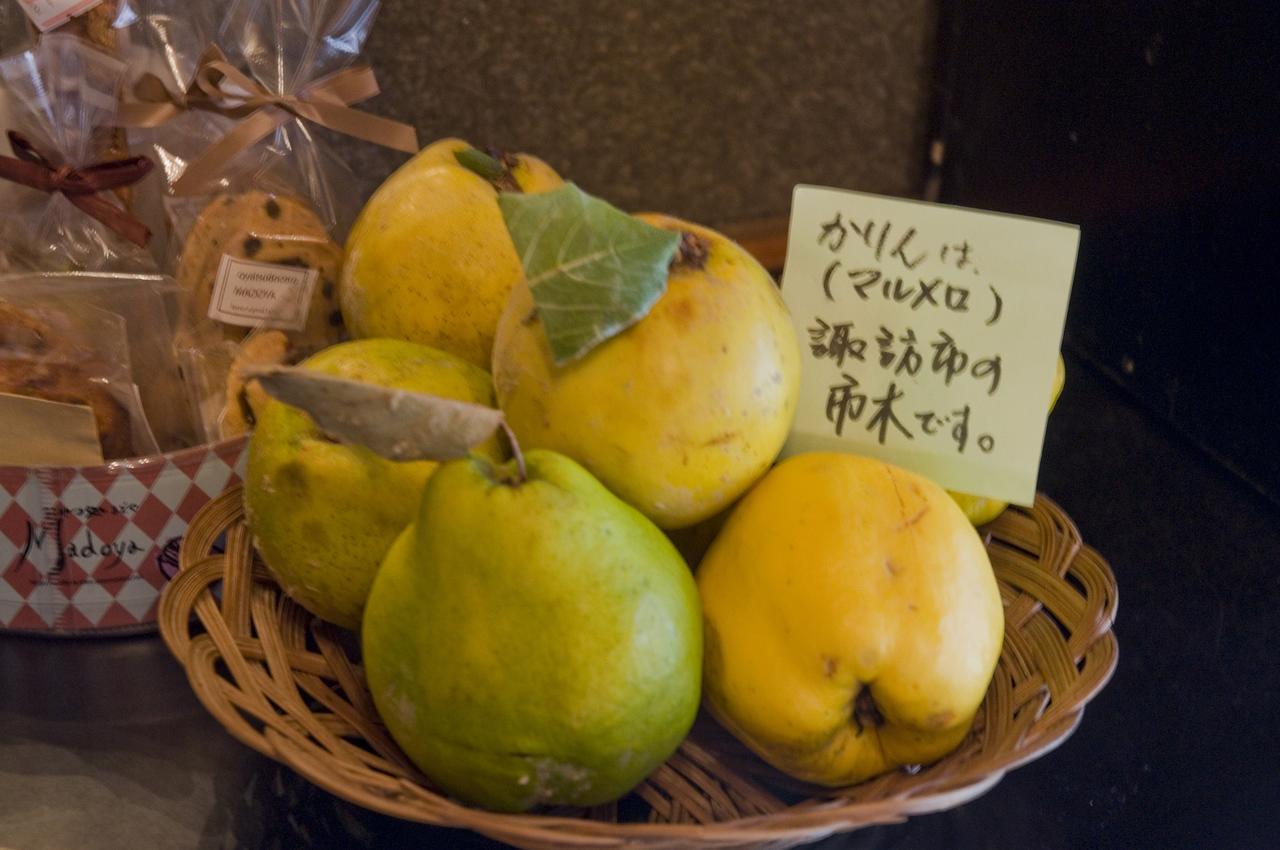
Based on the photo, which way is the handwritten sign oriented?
toward the camera

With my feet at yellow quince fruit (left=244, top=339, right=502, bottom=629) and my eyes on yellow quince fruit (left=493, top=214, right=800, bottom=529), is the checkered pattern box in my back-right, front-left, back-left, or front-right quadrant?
back-left

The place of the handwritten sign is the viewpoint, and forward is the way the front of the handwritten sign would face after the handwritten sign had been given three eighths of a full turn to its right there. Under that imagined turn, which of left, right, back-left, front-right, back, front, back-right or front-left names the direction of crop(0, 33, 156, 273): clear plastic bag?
front-left

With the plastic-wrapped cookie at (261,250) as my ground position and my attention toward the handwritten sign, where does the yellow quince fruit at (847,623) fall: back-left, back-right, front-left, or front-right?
front-right

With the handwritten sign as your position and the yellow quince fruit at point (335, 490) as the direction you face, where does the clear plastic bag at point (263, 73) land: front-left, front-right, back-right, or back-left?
front-right
